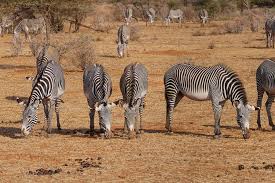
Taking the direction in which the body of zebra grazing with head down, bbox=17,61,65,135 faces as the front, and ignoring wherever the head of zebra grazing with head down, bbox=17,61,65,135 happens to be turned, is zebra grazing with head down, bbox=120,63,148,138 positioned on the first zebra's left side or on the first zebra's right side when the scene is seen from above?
on the first zebra's left side

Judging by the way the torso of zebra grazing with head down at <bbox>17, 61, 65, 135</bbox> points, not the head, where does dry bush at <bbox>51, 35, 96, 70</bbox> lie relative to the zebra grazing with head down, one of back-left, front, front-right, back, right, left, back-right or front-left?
back-right

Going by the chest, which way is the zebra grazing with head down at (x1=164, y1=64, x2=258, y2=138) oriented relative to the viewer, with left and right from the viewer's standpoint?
facing to the right of the viewer

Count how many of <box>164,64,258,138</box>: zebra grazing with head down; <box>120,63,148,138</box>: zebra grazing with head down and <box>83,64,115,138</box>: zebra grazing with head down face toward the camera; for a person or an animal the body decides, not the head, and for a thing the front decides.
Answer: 2

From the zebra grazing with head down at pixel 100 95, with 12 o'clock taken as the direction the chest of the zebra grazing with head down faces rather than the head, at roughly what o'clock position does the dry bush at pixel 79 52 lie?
The dry bush is roughly at 6 o'clock from the zebra grazing with head down.

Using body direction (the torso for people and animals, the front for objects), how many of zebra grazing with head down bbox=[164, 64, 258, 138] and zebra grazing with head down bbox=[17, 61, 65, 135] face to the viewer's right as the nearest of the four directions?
1

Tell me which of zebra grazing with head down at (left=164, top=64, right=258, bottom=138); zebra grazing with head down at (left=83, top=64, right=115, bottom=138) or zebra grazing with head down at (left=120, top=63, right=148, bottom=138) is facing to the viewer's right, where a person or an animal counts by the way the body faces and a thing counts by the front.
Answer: zebra grazing with head down at (left=164, top=64, right=258, bottom=138)

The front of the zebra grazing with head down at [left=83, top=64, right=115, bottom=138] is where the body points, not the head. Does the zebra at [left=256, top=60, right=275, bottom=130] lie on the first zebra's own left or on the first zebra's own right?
on the first zebra's own left

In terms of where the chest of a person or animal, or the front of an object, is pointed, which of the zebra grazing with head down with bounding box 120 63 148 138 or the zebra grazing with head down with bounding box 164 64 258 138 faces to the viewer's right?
the zebra grazing with head down with bounding box 164 64 258 138

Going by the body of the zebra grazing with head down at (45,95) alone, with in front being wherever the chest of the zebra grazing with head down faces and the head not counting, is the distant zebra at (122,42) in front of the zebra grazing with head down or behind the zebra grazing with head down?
behind

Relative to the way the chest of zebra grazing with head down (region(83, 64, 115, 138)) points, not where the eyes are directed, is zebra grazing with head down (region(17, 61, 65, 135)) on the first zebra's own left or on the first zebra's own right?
on the first zebra's own right

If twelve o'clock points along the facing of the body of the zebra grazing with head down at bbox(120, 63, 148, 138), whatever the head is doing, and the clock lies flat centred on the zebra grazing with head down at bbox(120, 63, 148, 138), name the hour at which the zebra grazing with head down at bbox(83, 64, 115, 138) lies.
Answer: the zebra grazing with head down at bbox(83, 64, 115, 138) is roughly at 3 o'clock from the zebra grazing with head down at bbox(120, 63, 148, 138).

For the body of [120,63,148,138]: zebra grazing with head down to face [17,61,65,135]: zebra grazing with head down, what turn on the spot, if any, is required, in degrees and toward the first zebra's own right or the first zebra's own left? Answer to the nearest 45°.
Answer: approximately 90° to the first zebra's own right

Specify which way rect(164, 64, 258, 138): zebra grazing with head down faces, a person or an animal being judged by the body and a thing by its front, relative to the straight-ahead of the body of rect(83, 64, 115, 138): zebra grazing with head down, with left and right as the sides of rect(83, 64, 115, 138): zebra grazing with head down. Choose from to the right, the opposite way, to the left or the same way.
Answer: to the left
